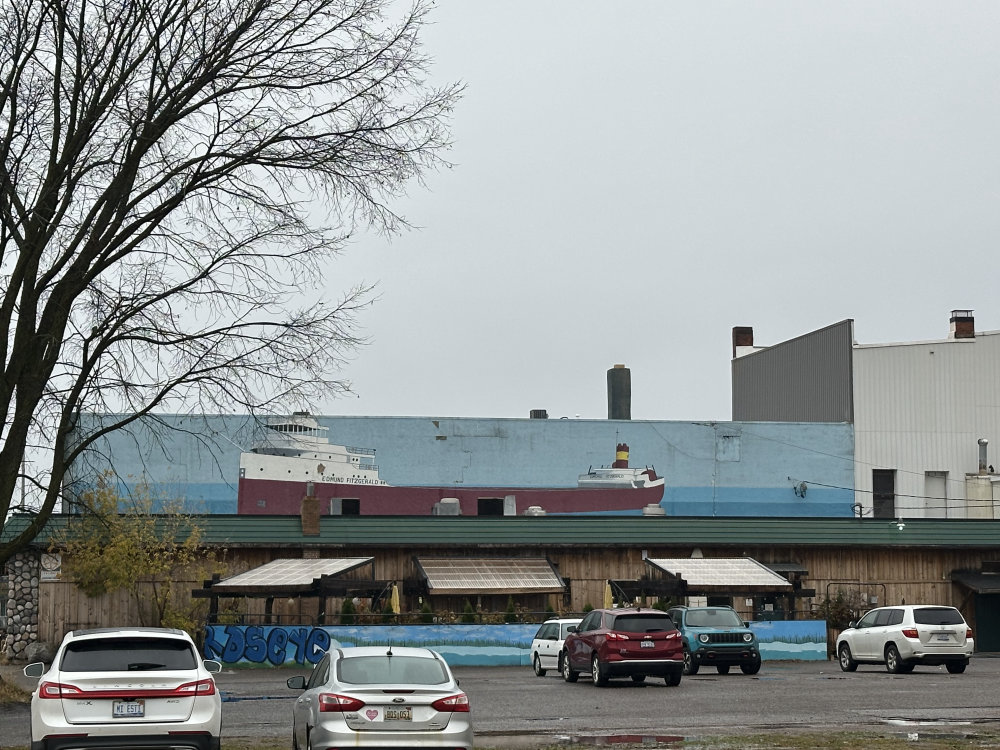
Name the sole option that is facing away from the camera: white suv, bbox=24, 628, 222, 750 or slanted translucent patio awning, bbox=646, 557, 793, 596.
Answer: the white suv

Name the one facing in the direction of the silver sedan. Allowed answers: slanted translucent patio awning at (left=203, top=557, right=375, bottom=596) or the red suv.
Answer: the slanted translucent patio awning

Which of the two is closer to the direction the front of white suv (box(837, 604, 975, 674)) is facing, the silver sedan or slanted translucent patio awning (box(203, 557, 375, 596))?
the slanted translucent patio awning

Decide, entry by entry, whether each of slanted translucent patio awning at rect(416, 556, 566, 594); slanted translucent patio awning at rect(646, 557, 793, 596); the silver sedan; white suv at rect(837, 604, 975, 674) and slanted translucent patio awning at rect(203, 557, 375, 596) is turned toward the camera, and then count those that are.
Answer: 3

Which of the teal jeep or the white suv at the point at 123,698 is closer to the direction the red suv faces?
the teal jeep

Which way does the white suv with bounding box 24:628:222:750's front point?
away from the camera

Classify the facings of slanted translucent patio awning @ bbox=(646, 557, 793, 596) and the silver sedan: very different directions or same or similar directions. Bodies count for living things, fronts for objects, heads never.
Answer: very different directions

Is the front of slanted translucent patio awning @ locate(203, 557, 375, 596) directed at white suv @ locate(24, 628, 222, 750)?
yes

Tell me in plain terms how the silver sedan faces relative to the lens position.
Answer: facing away from the viewer

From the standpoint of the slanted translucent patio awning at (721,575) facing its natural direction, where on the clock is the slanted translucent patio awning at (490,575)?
the slanted translucent patio awning at (490,575) is roughly at 3 o'clock from the slanted translucent patio awning at (721,575).
